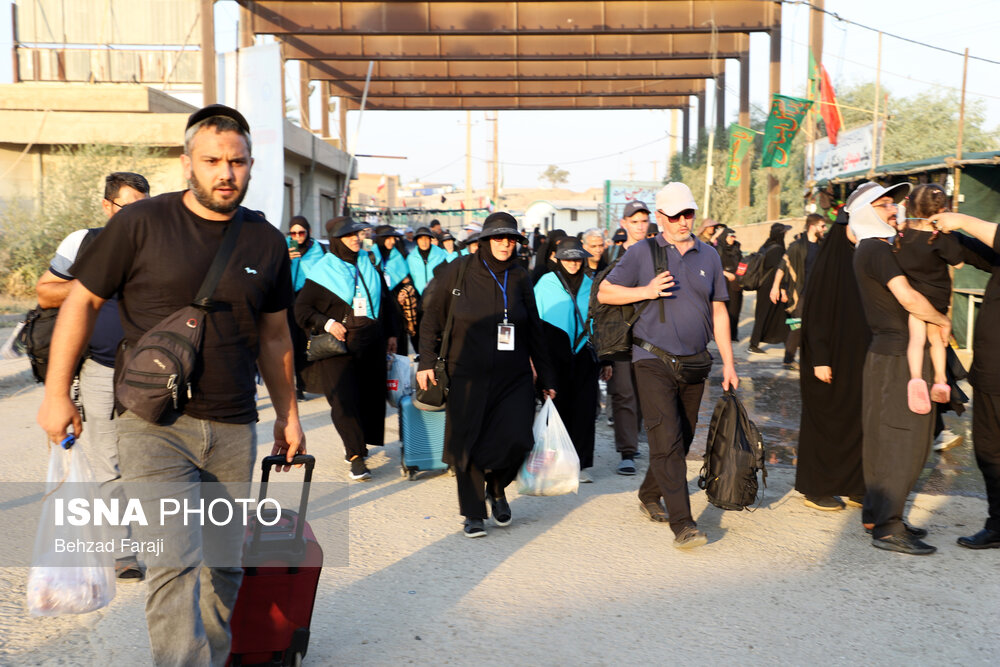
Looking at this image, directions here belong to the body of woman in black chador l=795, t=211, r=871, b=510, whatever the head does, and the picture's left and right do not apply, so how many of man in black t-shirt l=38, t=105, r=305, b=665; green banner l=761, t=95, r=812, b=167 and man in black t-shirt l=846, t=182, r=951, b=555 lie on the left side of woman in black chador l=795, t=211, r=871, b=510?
1

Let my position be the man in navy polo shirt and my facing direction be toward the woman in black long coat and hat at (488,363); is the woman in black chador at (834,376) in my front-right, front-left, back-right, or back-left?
back-right
